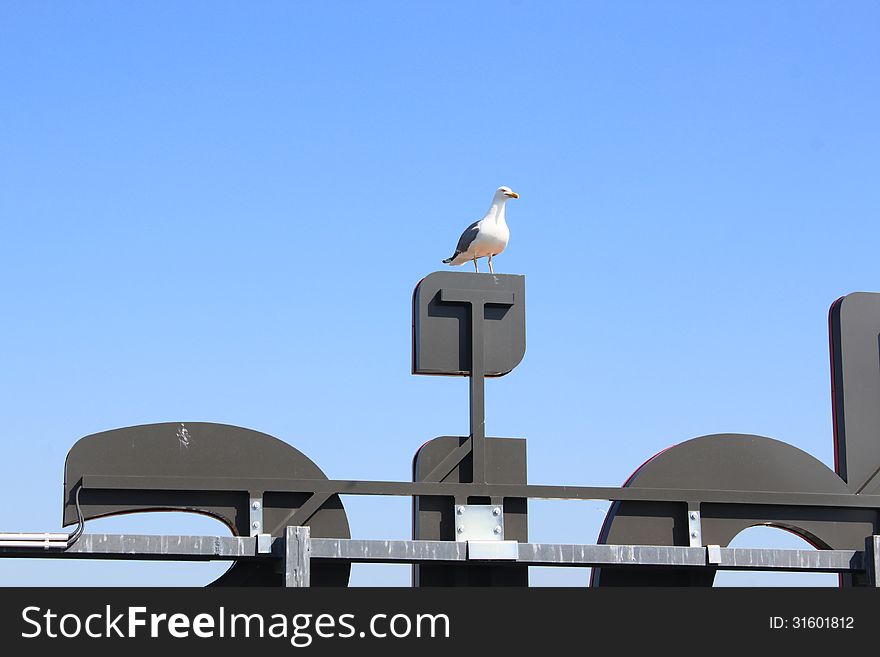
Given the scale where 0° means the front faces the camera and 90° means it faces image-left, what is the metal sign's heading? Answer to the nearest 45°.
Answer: approximately 180°
